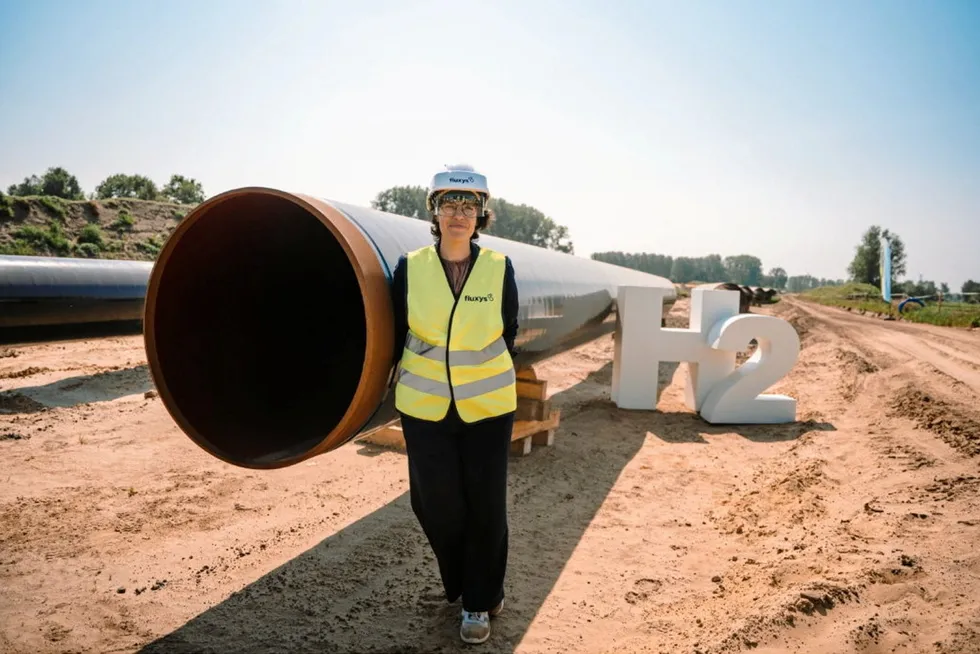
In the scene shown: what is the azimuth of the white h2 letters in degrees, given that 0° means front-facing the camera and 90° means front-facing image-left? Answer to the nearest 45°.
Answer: approximately 0°

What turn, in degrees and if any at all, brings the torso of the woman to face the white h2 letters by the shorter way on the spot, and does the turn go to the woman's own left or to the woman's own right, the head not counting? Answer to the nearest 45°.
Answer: approximately 135° to the woman's own left

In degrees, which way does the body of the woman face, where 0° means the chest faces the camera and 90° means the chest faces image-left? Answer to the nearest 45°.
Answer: approximately 0°

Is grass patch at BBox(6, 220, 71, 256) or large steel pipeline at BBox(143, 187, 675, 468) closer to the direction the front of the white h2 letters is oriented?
the large steel pipeline

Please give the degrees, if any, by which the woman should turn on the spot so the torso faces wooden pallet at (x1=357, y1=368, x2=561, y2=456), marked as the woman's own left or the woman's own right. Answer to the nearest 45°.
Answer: approximately 180°

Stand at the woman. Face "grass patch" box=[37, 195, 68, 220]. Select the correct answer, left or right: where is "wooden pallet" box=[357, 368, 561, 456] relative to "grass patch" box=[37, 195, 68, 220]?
right

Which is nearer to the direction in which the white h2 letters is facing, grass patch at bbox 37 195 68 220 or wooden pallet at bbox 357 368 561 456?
the wooden pallet

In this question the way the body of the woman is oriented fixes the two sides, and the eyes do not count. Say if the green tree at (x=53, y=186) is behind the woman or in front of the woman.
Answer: behind
